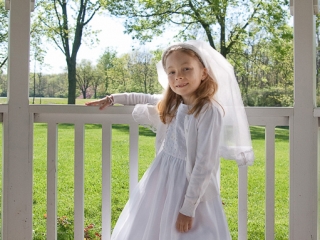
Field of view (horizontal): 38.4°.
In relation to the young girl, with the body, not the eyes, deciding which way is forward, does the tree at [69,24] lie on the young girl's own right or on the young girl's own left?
on the young girl's own right

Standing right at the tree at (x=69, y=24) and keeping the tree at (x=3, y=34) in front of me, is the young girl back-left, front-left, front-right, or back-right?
back-left

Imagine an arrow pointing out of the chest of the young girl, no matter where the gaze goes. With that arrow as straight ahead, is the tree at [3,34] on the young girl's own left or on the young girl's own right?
on the young girl's own right

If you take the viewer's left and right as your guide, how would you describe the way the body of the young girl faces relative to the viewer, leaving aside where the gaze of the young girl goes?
facing the viewer and to the left of the viewer

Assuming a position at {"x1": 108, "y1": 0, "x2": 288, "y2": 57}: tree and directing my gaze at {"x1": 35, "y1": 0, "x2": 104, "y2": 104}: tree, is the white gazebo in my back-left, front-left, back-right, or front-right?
front-left

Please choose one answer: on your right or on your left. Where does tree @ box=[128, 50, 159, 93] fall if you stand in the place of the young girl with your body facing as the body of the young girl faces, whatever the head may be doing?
on your right
